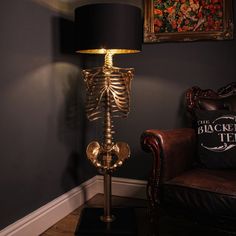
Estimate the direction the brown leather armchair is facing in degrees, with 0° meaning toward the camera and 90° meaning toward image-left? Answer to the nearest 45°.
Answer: approximately 45°

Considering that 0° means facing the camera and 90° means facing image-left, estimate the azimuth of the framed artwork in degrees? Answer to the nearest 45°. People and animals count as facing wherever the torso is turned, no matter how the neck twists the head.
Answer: approximately 0°
